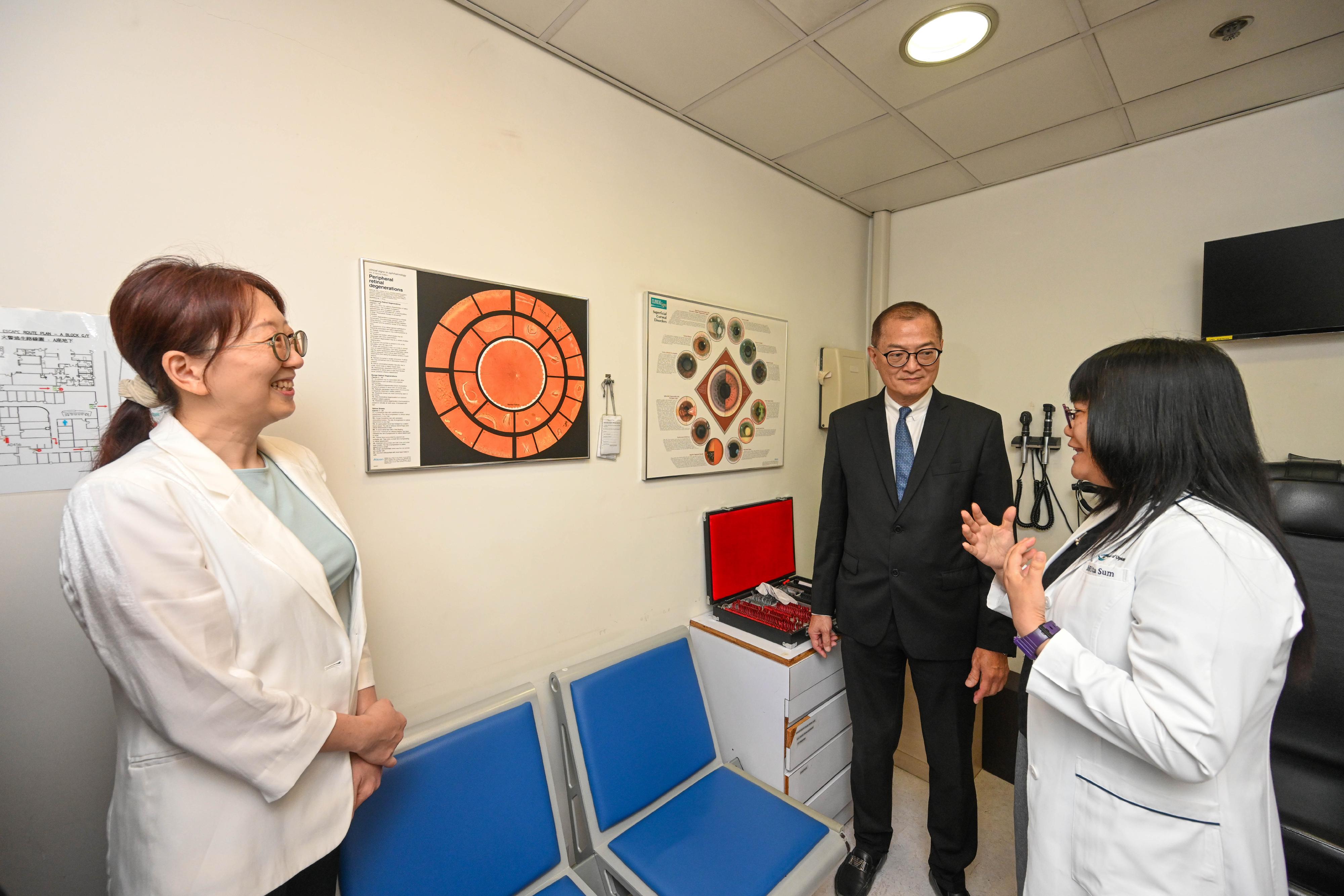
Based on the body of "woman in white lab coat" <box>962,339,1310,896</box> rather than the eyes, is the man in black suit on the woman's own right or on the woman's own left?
on the woman's own right

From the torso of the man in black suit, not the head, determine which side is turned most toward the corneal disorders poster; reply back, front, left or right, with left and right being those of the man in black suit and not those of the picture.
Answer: right

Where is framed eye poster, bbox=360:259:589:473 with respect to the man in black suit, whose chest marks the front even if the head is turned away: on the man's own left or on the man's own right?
on the man's own right

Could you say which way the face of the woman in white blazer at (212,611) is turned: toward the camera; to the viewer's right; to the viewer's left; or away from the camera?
to the viewer's right

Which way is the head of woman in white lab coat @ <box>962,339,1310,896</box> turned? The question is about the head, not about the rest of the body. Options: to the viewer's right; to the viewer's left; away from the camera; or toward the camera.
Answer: to the viewer's left

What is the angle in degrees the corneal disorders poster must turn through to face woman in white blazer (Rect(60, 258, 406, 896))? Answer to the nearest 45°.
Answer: approximately 90° to its right

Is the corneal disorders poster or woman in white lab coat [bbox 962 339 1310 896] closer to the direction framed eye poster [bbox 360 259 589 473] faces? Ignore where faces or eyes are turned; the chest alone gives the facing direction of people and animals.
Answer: the woman in white lab coat
